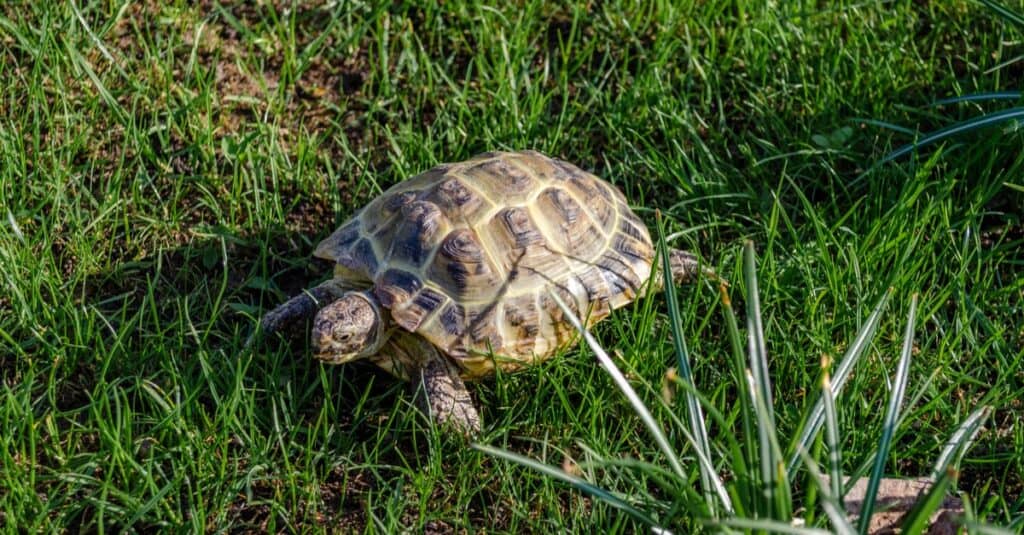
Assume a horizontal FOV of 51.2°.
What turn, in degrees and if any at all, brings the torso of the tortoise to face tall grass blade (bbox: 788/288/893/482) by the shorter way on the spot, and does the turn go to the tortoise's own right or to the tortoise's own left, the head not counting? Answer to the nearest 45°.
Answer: approximately 90° to the tortoise's own left

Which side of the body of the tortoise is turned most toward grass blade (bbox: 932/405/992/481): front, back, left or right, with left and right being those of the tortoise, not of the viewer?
left

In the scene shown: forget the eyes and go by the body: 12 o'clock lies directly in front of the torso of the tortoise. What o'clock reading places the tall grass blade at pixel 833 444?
The tall grass blade is roughly at 9 o'clock from the tortoise.

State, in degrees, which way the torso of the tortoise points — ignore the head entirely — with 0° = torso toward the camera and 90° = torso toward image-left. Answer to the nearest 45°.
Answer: approximately 45°

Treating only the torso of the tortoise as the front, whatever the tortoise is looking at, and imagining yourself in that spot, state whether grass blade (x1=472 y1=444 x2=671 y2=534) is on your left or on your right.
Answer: on your left

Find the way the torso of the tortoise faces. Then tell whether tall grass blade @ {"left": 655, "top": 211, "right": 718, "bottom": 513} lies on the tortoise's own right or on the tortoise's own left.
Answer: on the tortoise's own left

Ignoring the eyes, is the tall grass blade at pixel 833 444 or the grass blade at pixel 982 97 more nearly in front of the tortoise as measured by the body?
the tall grass blade

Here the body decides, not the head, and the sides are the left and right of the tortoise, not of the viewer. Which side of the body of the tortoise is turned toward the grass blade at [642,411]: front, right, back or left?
left

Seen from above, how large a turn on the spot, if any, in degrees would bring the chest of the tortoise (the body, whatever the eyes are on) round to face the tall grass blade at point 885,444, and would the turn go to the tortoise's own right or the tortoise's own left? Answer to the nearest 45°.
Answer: approximately 90° to the tortoise's own left

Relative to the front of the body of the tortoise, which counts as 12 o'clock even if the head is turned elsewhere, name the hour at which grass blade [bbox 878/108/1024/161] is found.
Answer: The grass blade is roughly at 7 o'clock from the tortoise.
